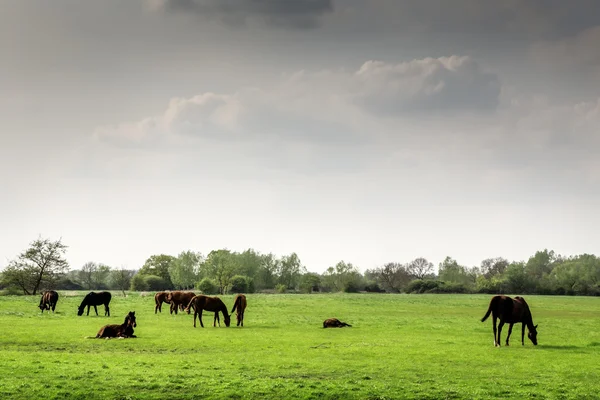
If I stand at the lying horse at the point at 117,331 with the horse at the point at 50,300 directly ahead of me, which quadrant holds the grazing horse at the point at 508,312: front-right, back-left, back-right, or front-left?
back-right

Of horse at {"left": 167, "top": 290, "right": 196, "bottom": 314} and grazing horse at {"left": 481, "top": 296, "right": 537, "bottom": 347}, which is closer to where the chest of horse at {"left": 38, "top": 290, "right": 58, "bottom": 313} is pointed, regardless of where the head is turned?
the grazing horse

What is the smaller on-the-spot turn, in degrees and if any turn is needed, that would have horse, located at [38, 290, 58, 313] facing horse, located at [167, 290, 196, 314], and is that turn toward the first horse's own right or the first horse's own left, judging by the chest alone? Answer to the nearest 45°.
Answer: approximately 135° to the first horse's own left

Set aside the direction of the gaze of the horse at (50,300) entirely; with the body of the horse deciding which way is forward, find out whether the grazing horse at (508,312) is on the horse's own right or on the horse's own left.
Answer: on the horse's own left

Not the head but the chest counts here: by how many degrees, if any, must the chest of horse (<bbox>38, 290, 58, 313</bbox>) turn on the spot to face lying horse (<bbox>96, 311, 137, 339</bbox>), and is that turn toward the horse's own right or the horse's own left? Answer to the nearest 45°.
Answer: approximately 45° to the horse's own left

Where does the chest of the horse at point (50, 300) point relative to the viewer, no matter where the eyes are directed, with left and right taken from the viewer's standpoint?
facing the viewer and to the left of the viewer

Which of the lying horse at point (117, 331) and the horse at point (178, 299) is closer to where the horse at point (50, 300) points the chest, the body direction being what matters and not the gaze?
the lying horse
